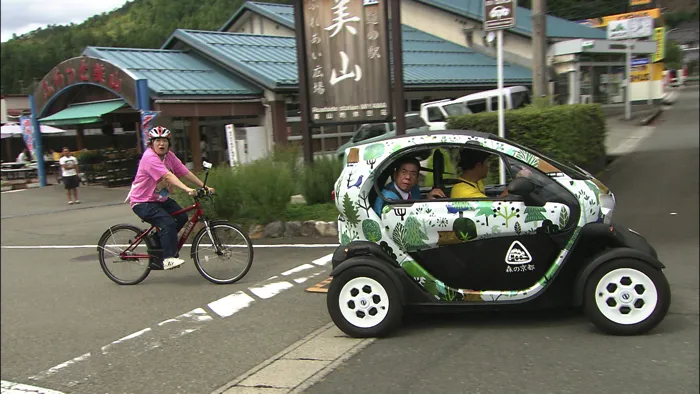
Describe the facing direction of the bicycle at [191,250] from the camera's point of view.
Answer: facing to the right of the viewer

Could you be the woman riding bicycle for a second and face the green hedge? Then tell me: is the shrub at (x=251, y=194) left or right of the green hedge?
left

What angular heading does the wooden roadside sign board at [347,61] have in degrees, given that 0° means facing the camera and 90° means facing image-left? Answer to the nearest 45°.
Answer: approximately 0°

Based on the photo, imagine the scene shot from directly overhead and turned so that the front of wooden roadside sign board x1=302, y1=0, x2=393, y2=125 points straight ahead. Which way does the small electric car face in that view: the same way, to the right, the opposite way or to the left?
to the left

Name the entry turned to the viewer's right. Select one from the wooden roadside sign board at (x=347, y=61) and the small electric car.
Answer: the small electric car

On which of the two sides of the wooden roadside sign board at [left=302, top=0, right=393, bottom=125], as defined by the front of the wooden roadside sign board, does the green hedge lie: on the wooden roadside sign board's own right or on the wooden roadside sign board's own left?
on the wooden roadside sign board's own left

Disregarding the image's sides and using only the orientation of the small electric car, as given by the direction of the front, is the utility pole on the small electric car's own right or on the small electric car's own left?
on the small electric car's own left

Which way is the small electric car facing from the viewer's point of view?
to the viewer's right

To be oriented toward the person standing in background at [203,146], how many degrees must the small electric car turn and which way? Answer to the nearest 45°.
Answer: approximately 135° to its left

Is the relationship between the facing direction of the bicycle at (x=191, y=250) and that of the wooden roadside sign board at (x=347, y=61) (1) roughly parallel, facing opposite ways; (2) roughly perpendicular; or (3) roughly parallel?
roughly perpendicular
